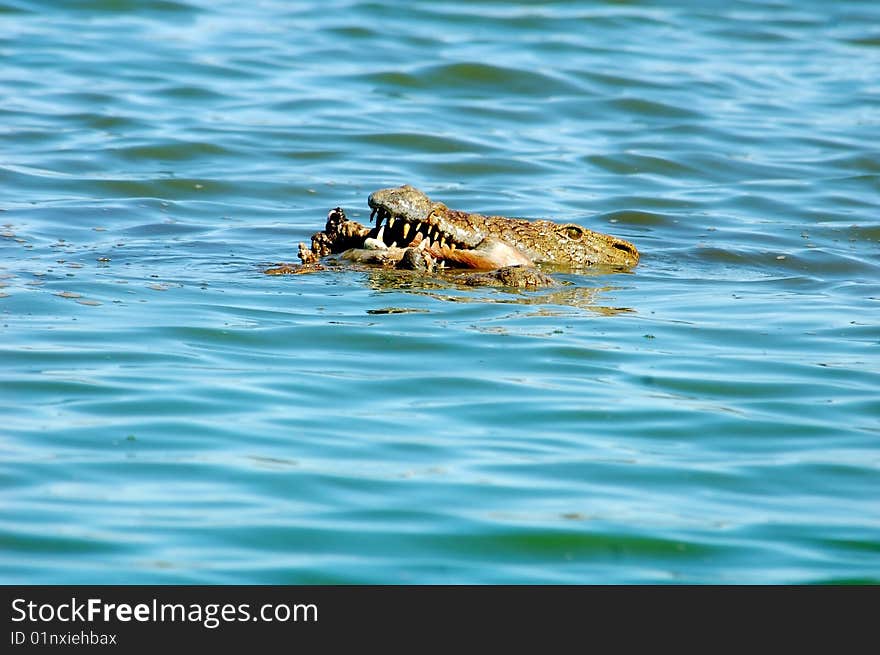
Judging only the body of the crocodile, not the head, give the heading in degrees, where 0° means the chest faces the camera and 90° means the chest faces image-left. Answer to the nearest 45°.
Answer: approximately 90°
